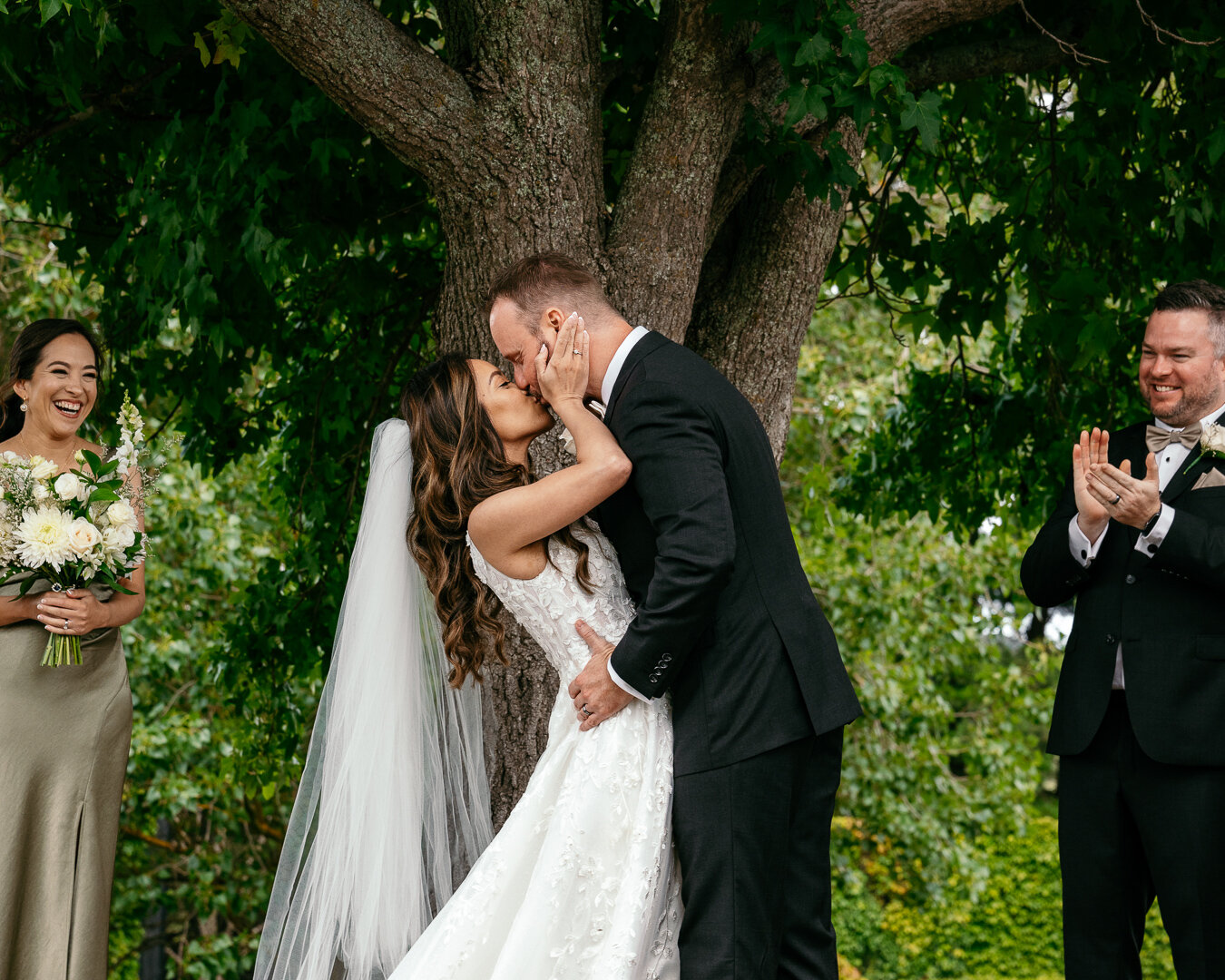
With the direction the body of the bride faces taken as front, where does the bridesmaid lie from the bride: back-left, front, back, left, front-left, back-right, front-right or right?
back-left

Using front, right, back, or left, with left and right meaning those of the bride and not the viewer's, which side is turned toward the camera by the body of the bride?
right

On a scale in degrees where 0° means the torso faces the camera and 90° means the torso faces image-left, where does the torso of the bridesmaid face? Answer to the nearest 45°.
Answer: approximately 315°

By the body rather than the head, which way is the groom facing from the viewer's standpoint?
to the viewer's left

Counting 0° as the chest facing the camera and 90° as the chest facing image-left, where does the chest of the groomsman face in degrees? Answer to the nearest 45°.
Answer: approximately 45°

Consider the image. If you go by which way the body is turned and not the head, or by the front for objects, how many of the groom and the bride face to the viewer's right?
1

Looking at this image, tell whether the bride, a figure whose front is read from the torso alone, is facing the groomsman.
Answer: yes

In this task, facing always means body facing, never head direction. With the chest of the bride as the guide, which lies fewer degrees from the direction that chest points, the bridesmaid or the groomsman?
the groomsman

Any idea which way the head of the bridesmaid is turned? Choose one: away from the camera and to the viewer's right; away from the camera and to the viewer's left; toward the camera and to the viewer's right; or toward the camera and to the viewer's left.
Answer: toward the camera and to the viewer's right

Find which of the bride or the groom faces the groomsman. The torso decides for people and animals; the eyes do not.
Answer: the bride

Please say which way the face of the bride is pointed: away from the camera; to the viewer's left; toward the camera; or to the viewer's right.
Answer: to the viewer's right
